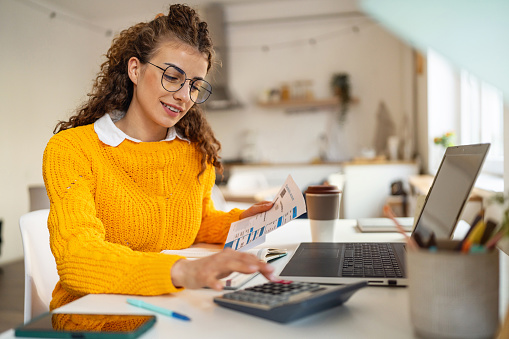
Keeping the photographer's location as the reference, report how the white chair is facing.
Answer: facing the viewer and to the right of the viewer

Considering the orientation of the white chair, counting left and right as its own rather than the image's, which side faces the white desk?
front

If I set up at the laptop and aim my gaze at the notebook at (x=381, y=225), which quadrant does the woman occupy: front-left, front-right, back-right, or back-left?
front-left

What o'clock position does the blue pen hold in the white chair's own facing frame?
The blue pen is roughly at 1 o'clock from the white chair.

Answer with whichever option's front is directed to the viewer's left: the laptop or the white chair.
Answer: the laptop

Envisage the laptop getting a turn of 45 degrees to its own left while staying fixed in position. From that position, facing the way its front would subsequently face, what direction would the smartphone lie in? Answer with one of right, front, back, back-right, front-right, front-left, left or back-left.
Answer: front

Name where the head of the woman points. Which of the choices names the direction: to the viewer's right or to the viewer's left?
to the viewer's right

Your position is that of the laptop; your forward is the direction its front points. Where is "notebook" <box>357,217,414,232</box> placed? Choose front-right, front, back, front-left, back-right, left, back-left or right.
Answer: right

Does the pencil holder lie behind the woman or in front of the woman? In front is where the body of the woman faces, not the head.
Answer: in front

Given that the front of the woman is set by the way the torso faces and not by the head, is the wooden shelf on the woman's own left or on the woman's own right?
on the woman's own left

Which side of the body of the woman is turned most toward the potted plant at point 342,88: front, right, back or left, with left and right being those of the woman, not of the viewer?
left

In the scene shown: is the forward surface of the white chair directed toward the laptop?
yes

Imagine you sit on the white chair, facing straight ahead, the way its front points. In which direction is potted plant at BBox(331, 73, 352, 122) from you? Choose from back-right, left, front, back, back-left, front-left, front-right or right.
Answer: left

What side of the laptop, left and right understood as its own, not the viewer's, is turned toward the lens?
left

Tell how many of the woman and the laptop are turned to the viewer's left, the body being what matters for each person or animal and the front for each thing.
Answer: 1

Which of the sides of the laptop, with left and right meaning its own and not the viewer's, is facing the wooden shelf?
right

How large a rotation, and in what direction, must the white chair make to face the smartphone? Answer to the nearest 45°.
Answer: approximately 45° to its right

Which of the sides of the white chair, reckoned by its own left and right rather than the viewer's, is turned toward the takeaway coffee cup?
front
